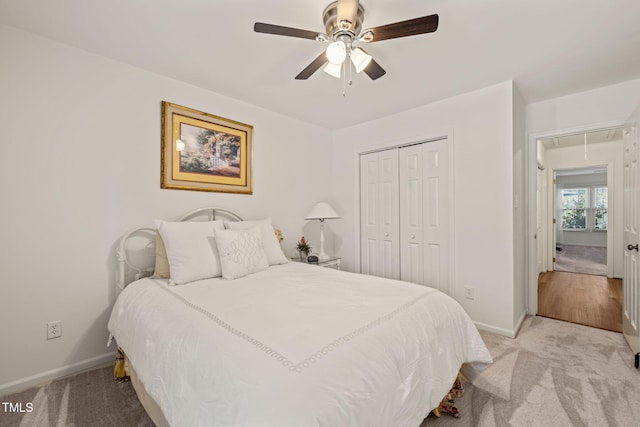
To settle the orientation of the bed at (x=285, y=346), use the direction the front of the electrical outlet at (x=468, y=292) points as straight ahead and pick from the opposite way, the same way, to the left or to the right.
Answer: to the left

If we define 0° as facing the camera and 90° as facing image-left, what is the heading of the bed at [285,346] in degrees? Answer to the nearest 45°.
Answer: approximately 315°

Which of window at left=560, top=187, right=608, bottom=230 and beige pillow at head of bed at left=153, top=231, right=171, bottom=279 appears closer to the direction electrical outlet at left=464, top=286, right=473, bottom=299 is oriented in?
the beige pillow at head of bed

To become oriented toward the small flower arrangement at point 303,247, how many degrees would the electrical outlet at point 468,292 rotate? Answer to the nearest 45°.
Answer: approximately 90° to its right

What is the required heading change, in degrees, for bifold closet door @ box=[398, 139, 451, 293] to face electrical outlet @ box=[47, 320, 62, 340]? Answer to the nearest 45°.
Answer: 0° — it already faces it

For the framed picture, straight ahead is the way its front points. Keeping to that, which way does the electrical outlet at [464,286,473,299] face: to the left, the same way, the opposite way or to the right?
to the right

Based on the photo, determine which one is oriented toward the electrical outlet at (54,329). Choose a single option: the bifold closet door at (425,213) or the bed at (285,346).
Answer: the bifold closet door
